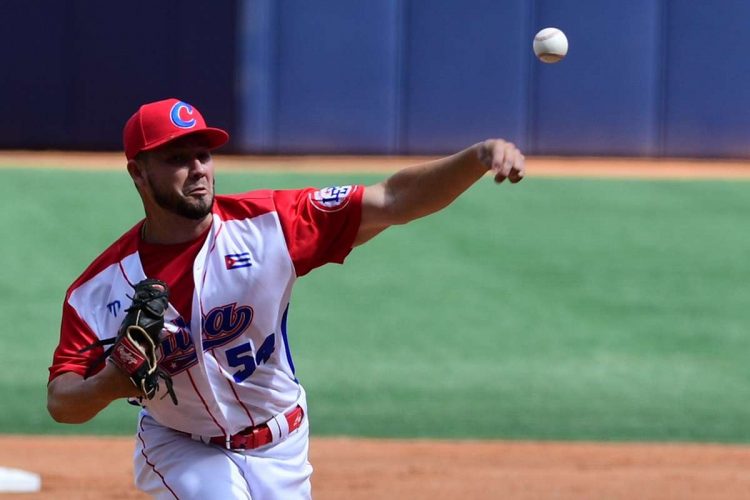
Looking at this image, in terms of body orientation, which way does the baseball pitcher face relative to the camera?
toward the camera
